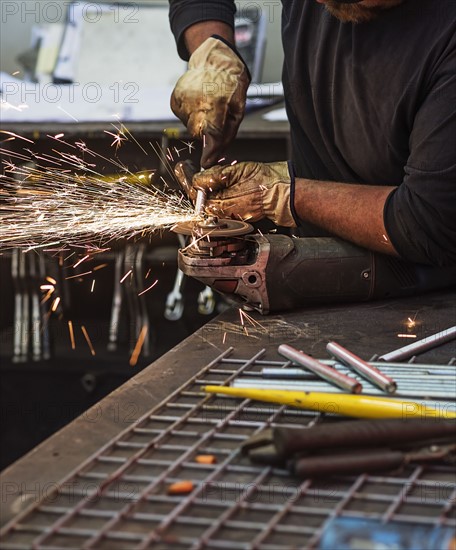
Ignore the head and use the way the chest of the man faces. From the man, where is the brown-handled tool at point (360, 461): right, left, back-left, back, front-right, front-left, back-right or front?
front-left

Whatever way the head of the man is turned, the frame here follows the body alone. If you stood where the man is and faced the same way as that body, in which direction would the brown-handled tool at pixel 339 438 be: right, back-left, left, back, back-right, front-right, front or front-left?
front-left

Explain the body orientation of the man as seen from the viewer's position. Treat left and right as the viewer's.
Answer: facing the viewer and to the left of the viewer

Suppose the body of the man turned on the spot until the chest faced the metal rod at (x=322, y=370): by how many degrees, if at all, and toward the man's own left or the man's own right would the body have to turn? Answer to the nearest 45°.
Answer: approximately 45° to the man's own left

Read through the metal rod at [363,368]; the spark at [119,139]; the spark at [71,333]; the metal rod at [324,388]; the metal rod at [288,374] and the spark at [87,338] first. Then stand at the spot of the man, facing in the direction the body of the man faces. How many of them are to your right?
3

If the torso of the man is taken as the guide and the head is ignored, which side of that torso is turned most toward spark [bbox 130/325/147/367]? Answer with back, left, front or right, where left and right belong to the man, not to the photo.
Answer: right
